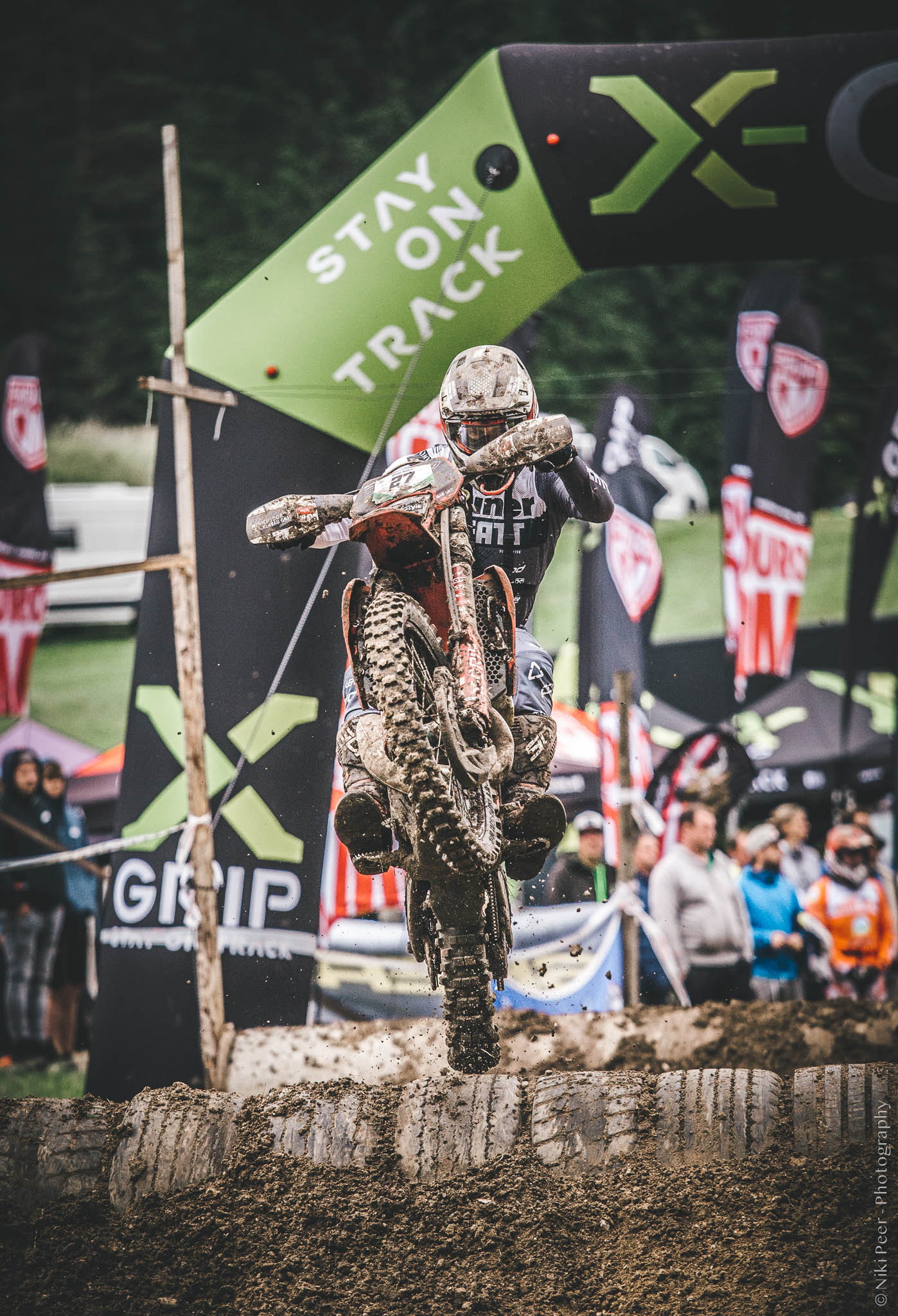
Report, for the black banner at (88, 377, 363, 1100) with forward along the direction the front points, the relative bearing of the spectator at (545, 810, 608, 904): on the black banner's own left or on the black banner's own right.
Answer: on the black banner's own left

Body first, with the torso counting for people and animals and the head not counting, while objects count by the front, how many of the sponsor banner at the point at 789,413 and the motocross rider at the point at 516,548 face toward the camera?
2

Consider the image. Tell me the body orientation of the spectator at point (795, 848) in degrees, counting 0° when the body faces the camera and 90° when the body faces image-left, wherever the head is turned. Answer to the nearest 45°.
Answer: approximately 45°

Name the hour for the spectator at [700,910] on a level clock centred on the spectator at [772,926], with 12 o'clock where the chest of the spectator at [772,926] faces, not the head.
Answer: the spectator at [700,910] is roughly at 3 o'clock from the spectator at [772,926].

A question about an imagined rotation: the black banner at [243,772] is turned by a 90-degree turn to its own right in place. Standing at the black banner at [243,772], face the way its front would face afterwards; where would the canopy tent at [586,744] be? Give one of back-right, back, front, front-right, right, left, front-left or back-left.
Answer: back-right

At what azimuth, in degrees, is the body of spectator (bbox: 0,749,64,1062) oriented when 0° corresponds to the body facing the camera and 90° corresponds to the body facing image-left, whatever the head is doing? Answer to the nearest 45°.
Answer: approximately 315°

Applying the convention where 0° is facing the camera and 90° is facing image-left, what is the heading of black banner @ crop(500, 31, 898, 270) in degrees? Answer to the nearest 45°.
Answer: approximately 0°

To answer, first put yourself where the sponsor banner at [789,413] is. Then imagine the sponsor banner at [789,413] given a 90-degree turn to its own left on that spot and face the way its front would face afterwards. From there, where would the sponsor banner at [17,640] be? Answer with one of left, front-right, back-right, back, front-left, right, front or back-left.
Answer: back
